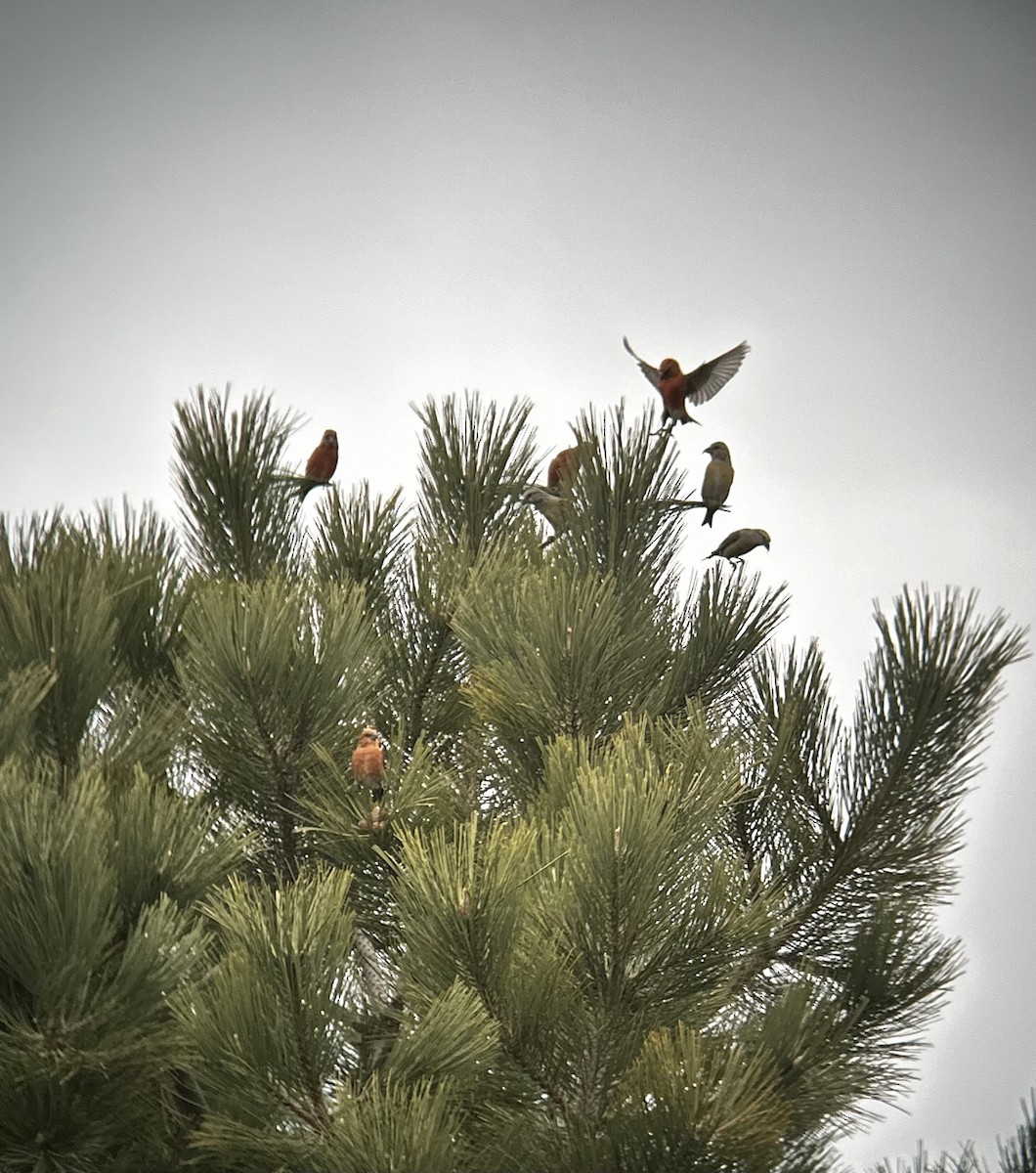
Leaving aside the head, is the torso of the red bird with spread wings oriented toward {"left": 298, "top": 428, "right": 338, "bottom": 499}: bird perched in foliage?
no

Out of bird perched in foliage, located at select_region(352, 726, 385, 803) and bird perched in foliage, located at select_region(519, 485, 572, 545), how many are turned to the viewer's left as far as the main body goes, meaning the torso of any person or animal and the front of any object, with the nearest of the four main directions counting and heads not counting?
1

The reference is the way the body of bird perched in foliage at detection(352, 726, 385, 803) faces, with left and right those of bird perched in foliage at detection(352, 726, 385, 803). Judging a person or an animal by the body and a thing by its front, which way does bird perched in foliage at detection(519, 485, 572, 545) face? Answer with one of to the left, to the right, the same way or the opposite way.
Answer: to the right

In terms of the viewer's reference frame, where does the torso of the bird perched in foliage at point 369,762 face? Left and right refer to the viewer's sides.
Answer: facing the viewer

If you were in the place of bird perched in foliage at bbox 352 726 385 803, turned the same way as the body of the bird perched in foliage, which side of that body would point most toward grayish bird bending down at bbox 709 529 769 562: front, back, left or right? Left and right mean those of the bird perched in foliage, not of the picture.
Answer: left

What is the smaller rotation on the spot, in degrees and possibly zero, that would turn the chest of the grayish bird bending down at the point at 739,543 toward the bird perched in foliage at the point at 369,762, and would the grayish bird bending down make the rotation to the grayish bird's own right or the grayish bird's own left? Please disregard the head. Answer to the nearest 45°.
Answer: approximately 135° to the grayish bird's own right

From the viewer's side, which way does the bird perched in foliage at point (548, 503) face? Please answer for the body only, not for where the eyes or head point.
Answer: to the viewer's left

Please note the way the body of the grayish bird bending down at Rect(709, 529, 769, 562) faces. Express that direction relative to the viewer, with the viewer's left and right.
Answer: facing to the right of the viewer
